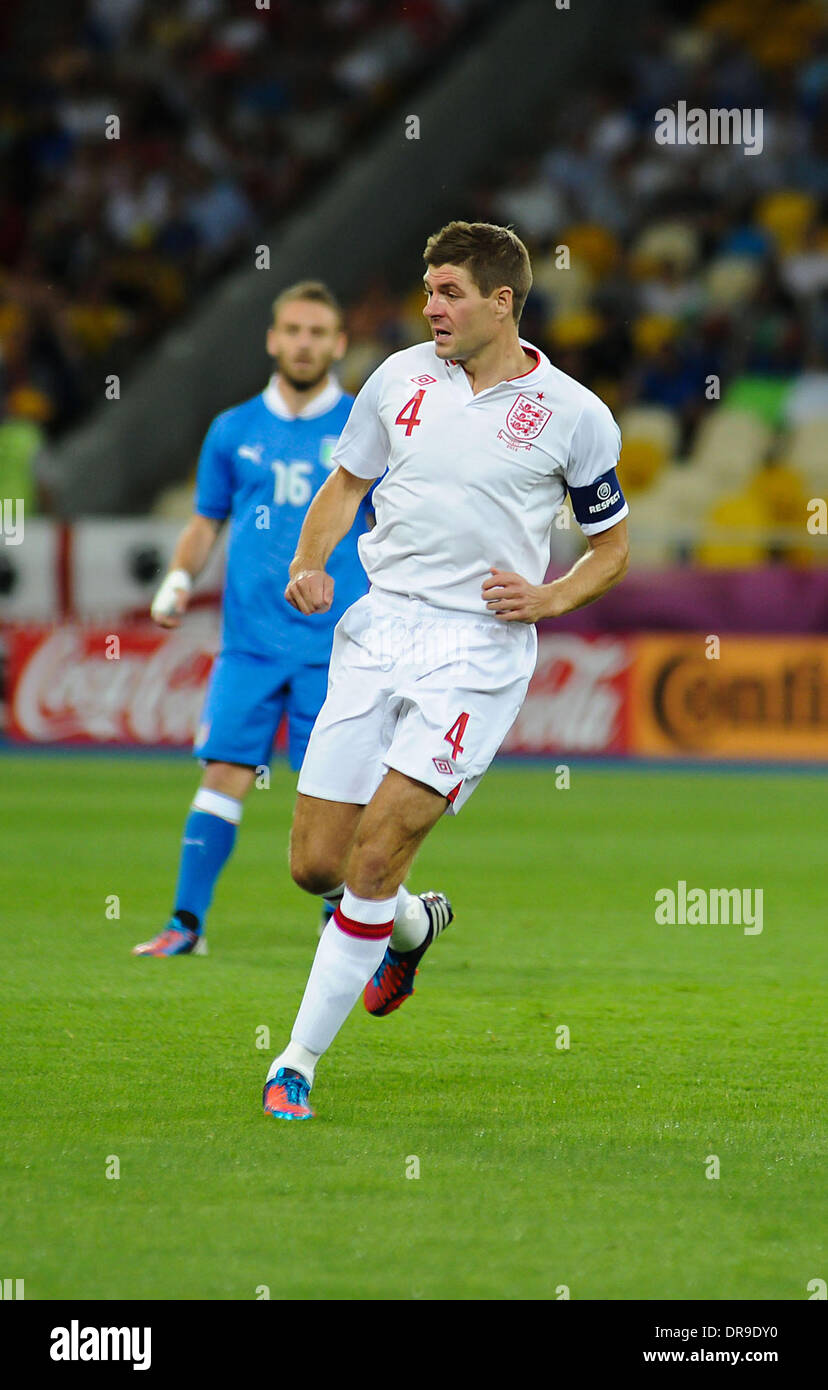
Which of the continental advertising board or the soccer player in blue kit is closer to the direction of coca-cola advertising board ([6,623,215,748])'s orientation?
the soccer player in blue kit

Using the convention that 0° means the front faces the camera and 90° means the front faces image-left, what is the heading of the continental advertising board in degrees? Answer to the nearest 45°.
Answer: approximately 0°

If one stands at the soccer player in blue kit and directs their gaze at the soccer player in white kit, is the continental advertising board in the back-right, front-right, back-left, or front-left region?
back-left

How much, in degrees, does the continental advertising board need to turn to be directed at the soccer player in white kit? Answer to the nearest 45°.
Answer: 0° — it already faces them

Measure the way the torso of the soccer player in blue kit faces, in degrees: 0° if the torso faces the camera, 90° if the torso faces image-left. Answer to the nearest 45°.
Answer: approximately 0°

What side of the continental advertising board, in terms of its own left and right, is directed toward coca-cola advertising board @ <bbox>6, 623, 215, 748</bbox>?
right

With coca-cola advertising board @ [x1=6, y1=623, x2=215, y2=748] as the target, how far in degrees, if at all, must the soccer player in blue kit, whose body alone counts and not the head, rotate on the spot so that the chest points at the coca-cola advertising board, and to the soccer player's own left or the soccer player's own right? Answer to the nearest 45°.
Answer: approximately 180°
